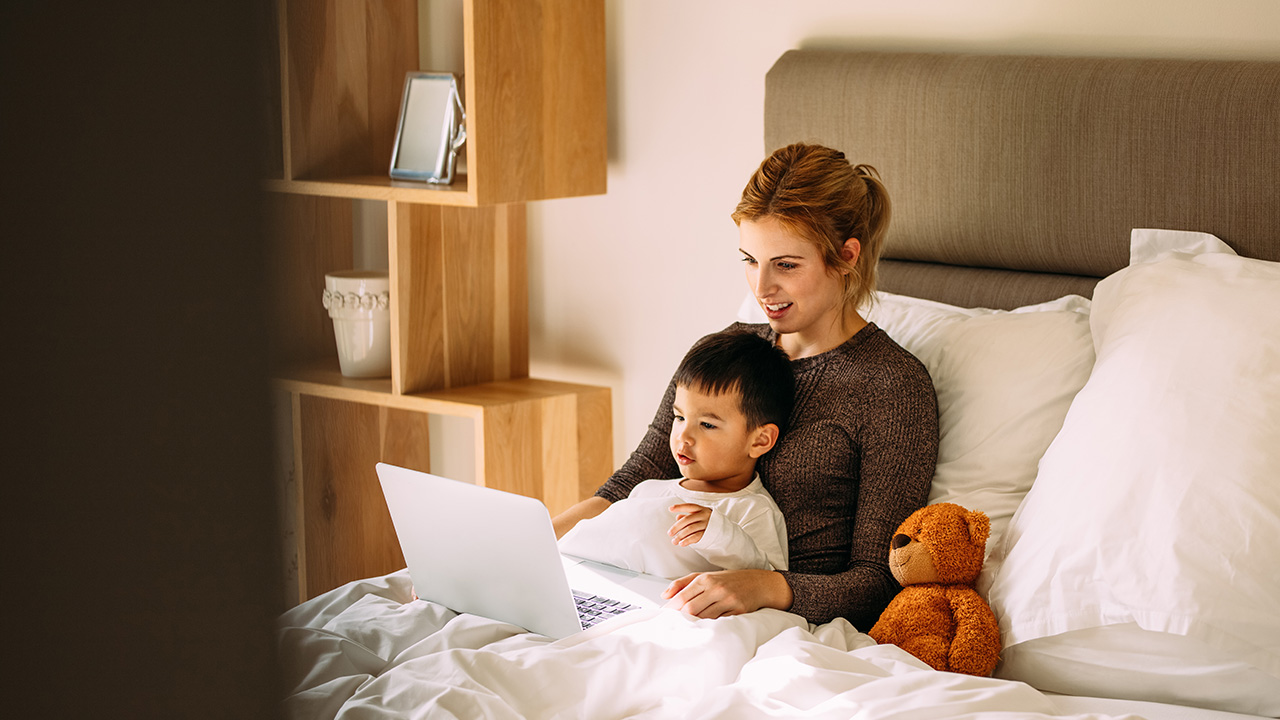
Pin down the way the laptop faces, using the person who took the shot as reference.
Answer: facing away from the viewer and to the right of the viewer

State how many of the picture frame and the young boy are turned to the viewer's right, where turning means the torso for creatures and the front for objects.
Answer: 0

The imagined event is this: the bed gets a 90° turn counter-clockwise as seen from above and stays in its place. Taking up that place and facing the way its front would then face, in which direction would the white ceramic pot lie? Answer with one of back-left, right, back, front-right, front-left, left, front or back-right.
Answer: back

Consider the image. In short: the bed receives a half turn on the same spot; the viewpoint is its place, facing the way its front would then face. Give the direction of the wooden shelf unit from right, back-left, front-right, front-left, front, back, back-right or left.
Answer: left

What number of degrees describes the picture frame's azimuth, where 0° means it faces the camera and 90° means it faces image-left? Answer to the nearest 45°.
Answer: approximately 45°

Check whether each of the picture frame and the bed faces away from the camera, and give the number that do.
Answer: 0

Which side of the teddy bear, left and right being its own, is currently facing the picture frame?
right

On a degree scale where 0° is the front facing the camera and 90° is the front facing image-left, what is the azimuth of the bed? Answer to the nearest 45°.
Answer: approximately 45°

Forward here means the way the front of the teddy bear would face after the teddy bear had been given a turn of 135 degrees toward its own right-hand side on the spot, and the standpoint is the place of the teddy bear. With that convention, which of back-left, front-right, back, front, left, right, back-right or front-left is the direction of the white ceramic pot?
front-left

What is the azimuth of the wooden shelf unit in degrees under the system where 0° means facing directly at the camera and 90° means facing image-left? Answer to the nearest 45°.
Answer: approximately 45°
